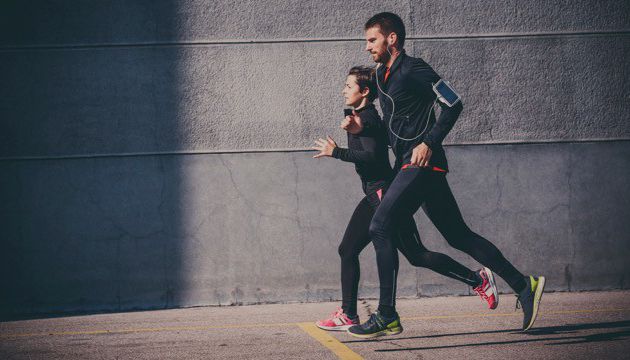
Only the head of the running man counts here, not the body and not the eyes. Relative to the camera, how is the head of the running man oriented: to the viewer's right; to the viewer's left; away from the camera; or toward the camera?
to the viewer's left

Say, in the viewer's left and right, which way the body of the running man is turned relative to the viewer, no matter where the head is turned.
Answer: facing to the left of the viewer

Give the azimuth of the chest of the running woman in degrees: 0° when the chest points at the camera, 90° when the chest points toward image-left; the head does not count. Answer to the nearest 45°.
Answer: approximately 90°

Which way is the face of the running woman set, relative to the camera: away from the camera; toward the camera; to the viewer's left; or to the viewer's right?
to the viewer's left

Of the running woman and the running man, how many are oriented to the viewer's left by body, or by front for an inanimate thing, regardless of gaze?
2
